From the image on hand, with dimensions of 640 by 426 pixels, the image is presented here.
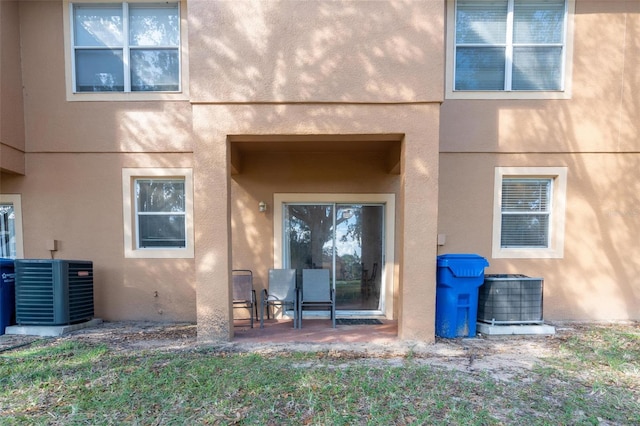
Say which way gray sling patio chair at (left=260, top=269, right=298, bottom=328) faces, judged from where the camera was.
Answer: facing the viewer

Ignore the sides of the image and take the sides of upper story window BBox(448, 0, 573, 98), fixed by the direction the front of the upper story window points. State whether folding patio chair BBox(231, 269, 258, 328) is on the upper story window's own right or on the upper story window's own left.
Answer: on the upper story window's own right

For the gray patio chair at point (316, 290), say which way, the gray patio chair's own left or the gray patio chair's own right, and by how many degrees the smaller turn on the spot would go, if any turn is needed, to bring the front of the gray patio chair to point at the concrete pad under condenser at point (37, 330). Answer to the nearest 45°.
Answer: approximately 90° to the gray patio chair's own right

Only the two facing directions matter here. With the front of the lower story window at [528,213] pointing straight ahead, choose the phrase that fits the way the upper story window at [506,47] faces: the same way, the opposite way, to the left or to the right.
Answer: the same way

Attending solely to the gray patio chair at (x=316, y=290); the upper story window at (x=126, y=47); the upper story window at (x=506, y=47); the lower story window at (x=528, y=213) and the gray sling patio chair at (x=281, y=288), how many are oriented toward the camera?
5

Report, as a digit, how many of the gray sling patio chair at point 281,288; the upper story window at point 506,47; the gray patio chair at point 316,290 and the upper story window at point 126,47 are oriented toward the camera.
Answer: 4

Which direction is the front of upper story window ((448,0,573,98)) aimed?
toward the camera

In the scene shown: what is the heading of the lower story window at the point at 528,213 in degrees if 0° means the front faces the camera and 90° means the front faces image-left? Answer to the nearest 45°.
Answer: approximately 0°

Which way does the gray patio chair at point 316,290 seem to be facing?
toward the camera
